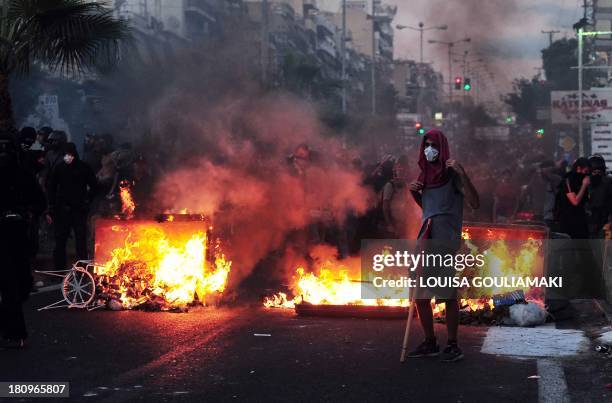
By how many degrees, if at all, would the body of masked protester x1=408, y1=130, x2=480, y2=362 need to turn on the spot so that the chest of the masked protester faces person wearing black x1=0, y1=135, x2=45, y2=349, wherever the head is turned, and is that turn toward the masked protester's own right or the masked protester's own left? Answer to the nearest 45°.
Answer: approximately 45° to the masked protester's own right

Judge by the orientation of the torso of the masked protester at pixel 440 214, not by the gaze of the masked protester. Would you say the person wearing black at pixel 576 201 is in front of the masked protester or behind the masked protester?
behind

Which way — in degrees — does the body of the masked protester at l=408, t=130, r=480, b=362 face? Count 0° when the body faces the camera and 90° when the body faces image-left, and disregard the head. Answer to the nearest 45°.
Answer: approximately 45°

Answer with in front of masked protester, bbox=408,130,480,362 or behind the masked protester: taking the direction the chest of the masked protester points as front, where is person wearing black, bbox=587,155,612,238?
behind

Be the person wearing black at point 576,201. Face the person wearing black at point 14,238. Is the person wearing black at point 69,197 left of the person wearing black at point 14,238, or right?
right

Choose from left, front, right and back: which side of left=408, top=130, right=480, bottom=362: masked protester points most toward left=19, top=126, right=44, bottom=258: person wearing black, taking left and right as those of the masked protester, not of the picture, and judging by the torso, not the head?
right
